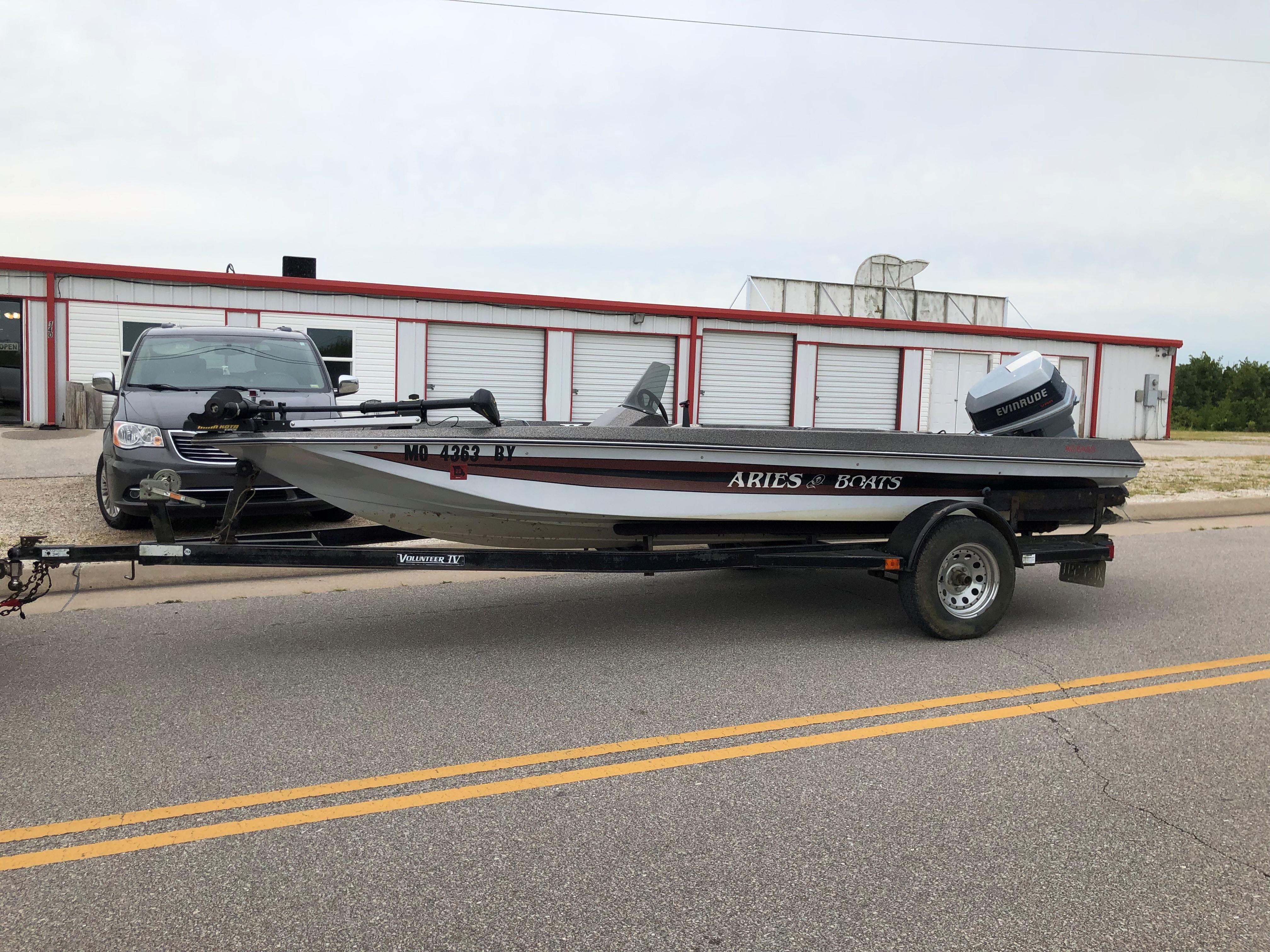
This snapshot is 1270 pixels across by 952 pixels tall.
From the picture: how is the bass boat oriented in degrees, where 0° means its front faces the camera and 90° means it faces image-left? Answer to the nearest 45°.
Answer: approximately 90°

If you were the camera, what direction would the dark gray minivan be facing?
facing the viewer

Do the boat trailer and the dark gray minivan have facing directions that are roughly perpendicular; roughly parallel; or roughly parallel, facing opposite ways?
roughly perpendicular

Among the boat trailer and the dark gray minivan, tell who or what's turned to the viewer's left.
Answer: the boat trailer

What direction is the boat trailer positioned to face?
to the viewer's left

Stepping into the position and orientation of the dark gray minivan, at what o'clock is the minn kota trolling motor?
The minn kota trolling motor is roughly at 12 o'clock from the dark gray minivan.

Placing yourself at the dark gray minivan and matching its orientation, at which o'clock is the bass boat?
The bass boat is roughly at 11 o'clock from the dark gray minivan.

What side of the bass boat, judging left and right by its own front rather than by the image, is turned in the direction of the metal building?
right

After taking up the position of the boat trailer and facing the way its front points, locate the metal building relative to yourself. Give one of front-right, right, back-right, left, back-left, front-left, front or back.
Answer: right

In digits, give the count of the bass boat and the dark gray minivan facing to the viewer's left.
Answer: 1

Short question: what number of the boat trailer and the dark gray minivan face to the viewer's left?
1

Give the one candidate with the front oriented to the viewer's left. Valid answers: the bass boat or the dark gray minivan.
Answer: the bass boat
